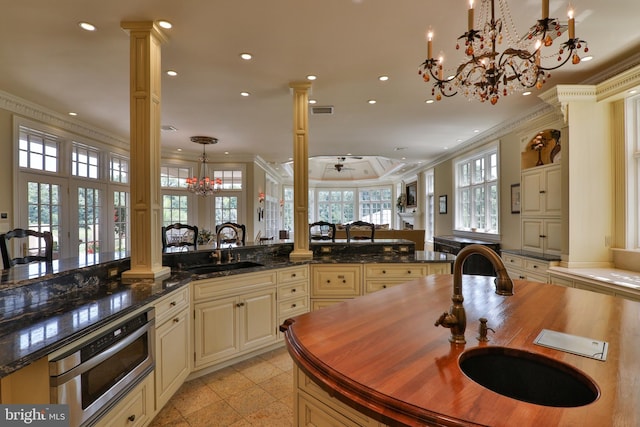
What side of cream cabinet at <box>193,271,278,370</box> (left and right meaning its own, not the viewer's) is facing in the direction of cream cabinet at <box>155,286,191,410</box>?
right

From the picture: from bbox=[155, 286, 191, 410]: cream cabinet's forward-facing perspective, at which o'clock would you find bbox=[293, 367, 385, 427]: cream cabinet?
bbox=[293, 367, 385, 427]: cream cabinet is roughly at 1 o'clock from bbox=[155, 286, 191, 410]: cream cabinet.

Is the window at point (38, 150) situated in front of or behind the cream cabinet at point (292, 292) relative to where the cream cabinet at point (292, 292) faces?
behind

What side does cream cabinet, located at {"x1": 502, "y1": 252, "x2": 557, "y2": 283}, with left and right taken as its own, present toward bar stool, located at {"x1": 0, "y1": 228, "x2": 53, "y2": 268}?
front

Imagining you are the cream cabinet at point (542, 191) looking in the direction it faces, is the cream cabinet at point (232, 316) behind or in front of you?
in front

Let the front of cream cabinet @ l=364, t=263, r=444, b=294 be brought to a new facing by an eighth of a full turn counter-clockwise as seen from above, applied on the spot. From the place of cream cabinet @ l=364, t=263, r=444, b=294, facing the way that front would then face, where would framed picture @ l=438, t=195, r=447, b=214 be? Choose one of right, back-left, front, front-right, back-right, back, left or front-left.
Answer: back-left

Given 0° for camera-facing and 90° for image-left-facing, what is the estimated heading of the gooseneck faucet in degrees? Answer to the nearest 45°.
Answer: approximately 315°

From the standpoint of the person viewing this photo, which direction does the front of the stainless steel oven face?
facing the viewer and to the right of the viewer

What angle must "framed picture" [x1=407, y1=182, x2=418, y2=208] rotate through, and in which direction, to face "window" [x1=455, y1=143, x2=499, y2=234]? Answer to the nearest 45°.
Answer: approximately 45° to its left

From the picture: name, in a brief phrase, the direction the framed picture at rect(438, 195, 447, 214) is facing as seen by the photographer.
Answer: facing the viewer and to the left of the viewer

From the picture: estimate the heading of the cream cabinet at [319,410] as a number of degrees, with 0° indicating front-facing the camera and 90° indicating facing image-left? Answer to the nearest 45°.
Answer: approximately 45°

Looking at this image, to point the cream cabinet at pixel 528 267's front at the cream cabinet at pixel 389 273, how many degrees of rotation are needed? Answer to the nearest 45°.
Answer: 0° — it already faces it

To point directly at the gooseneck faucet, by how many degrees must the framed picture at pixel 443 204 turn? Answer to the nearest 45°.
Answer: approximately 45° to its left

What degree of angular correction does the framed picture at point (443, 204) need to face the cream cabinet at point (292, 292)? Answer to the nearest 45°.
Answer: approximately 45° to its left

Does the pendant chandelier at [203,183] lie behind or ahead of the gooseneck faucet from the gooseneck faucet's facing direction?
behind

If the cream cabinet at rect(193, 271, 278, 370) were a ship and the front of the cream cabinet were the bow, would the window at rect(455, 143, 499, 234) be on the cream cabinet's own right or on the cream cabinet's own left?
on the cream cabinet's own left
